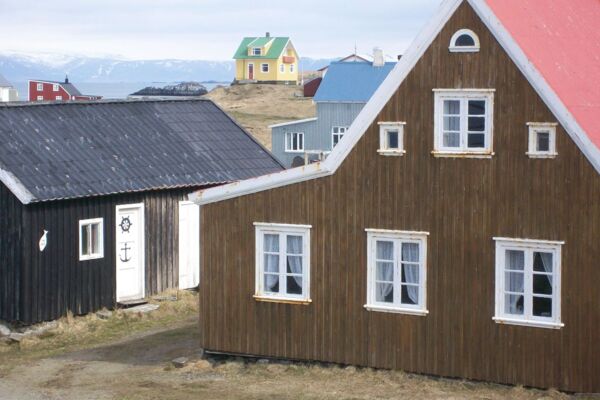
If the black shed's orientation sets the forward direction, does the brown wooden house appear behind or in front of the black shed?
in front

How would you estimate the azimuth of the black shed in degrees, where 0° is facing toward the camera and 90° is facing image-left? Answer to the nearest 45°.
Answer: approximately 315°
